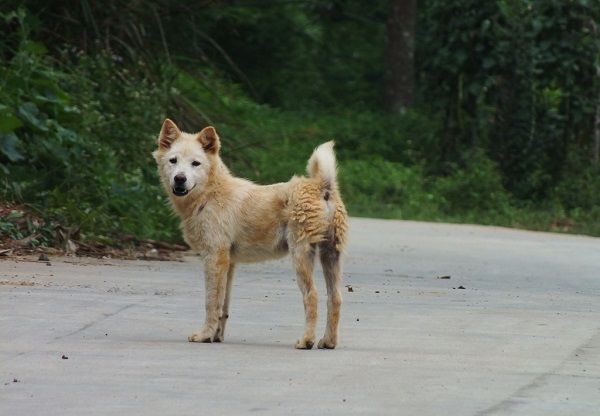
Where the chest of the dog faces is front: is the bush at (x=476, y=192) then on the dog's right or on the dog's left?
on the dog's right

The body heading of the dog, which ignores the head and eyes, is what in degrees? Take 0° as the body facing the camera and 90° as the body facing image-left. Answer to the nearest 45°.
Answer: approximately 135°

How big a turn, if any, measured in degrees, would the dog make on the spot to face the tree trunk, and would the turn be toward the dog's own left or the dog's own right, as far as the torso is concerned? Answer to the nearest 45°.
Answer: approximately 45° to the dog's own right
